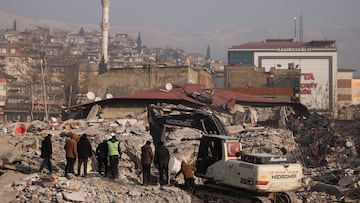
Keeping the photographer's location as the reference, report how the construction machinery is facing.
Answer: facing away from the viewer and to the left of the viewer

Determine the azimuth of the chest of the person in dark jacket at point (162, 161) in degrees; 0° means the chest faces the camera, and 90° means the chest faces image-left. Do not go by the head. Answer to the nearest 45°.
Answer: approximately 180°

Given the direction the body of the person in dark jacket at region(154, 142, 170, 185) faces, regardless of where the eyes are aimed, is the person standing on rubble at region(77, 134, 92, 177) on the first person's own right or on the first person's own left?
on the first person's own left

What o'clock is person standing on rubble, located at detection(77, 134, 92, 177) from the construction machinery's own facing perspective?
The person standing on rubble is roughly at 11 o'clock from the construction machinery.

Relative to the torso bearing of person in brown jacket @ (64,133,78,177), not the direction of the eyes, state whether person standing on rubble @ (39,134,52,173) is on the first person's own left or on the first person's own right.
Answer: on the first person's own left

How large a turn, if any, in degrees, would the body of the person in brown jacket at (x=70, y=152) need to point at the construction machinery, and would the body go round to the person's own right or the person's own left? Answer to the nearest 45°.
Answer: approximately 90° to the person's own right

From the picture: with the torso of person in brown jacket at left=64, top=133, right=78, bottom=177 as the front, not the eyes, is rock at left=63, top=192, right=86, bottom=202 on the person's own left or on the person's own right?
on the person's own right

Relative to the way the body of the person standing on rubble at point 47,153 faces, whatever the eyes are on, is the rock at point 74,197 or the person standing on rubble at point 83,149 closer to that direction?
the person standing on rubble

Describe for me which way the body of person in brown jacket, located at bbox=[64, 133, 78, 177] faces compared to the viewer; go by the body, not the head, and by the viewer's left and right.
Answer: facing away from the viewer and to the right of the viewer

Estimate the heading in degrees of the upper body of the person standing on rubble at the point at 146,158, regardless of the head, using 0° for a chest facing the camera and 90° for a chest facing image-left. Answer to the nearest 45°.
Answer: approximately 180°
